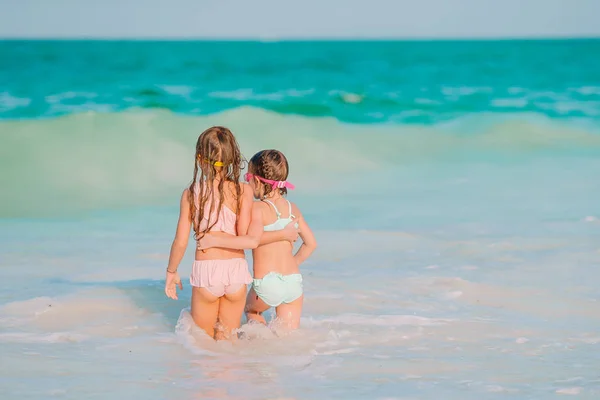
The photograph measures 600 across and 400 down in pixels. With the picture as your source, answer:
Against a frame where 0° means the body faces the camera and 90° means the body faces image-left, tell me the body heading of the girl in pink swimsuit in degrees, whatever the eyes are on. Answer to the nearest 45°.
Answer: approximately 180°

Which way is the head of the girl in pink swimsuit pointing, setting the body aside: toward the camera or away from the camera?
away from the camera
